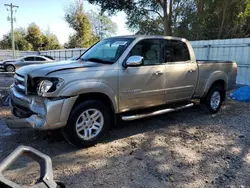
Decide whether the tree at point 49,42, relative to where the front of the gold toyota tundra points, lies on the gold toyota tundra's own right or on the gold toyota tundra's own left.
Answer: on the gold toyota tundra's own right

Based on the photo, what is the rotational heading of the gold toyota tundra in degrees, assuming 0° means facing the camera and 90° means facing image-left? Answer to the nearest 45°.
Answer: approximately 45°

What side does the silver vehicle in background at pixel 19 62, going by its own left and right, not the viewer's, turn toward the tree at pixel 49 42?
right

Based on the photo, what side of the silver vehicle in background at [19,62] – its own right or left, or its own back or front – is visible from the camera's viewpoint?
left

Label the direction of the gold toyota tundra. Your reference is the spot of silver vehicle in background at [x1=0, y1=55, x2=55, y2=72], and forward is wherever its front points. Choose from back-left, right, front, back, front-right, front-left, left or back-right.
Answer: left

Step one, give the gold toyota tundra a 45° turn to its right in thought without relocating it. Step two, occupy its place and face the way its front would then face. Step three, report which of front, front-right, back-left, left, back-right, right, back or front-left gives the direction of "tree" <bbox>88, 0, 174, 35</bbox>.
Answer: right

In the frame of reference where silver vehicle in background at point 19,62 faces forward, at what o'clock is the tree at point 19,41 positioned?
The tree is roughly at 3 o'clock from the silver vehicle in background.

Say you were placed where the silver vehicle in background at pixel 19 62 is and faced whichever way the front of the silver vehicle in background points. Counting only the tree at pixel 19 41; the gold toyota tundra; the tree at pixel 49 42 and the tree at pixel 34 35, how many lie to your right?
3

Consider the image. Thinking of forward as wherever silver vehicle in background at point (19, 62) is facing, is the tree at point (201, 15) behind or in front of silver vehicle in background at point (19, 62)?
behind

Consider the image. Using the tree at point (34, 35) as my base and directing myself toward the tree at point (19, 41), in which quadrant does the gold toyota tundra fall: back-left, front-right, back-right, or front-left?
back-left

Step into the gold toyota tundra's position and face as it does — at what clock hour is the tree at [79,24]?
The tree is roughly at 4 o'clock from the gold toyota tundra.

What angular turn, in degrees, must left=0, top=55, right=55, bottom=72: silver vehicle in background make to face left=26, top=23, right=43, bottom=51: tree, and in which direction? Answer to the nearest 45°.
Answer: approximately 90° to its right

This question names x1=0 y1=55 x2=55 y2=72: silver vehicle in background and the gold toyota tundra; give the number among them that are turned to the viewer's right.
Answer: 0
